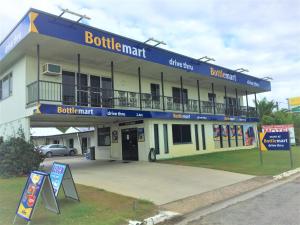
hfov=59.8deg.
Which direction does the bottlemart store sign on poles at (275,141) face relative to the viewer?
toward the camera

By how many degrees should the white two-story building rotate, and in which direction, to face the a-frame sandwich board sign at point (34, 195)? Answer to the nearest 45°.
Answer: approximately 45° to its right

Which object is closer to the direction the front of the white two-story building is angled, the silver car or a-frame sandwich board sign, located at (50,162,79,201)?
the a-frame sandwich board sign

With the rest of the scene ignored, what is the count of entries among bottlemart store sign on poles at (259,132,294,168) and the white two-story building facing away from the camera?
0

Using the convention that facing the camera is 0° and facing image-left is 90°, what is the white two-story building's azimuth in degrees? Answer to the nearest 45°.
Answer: approximately 315°

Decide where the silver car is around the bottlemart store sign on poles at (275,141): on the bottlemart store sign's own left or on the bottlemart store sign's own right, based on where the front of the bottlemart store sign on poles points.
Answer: on the bottlemart store sign's own right

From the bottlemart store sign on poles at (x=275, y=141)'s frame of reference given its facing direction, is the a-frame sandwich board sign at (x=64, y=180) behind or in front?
in front

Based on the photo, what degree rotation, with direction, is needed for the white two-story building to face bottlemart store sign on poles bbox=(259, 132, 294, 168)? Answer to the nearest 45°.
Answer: approximately 45° to its left
